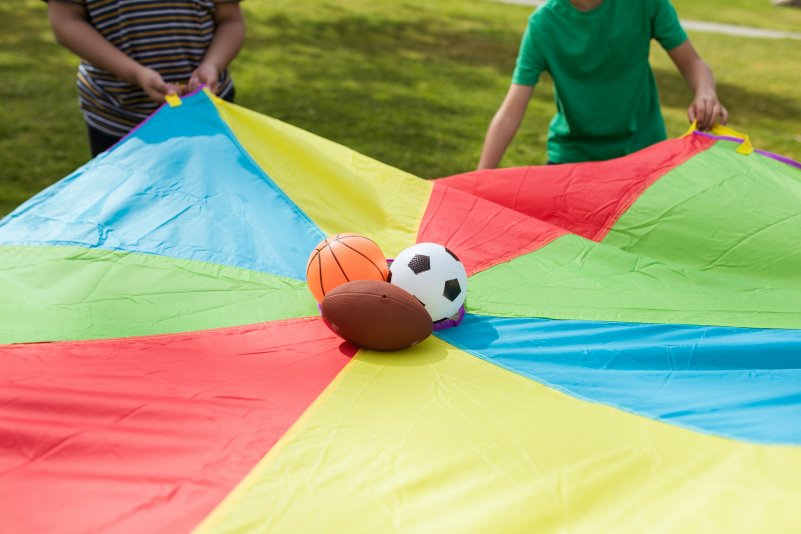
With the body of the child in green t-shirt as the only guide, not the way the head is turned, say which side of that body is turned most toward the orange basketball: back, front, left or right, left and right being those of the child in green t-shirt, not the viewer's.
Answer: front

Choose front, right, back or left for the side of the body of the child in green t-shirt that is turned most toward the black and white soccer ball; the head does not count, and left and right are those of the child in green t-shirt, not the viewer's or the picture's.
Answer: front

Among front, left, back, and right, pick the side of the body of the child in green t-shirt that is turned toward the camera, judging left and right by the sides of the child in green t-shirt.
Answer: front

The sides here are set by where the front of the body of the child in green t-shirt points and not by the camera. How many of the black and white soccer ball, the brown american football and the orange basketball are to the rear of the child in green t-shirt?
0

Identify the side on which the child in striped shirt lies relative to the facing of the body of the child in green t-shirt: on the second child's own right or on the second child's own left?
on the second child's own right

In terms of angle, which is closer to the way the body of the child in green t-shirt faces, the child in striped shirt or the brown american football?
the brown american football
